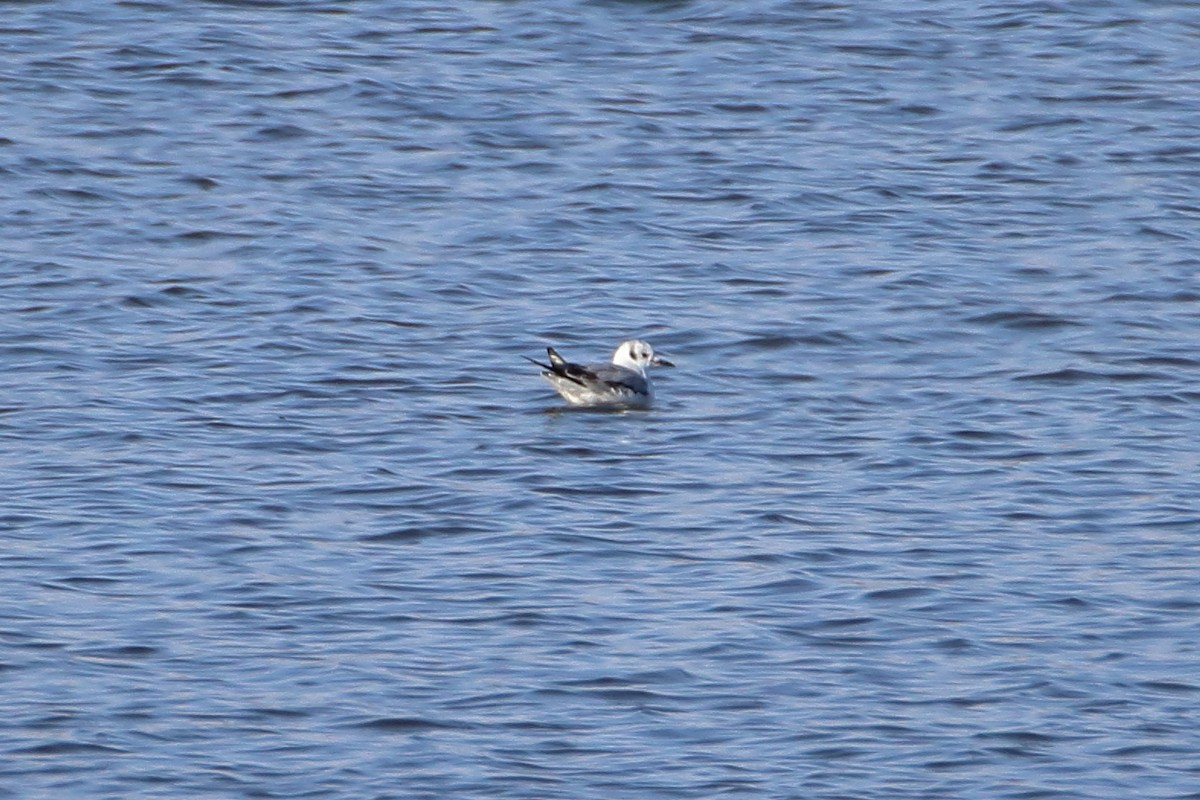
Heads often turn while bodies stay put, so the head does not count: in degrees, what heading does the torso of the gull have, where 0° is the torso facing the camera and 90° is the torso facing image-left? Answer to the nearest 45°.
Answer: approximately 270°
